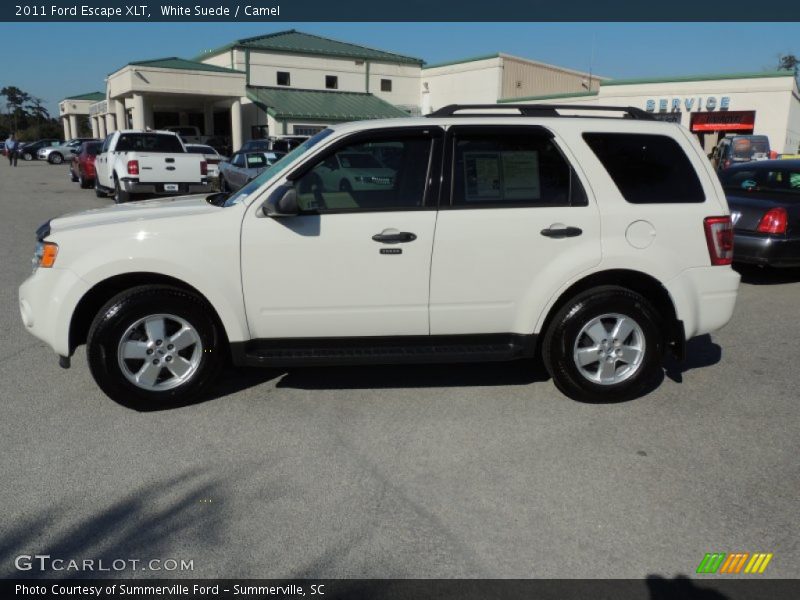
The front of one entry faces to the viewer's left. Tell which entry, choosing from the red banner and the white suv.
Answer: the white suv

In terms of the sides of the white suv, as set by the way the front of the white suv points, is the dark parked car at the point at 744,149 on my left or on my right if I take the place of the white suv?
on my right

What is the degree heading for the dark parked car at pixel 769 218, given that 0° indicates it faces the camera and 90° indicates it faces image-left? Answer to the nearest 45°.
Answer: approximately 225°

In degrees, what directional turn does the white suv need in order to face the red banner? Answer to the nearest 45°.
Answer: approximately 135° to its right

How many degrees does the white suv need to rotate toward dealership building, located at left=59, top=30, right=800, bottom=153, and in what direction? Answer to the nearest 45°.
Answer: approximately 90° to its right

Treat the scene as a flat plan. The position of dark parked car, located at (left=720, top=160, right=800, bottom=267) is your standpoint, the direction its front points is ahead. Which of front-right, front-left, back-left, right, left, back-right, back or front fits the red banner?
front-left

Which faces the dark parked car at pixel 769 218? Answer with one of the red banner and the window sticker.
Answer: the red banner

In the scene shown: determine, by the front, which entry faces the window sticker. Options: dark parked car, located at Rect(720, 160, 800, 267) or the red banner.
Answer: the red banner

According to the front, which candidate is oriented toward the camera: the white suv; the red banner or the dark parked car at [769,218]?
the red banner

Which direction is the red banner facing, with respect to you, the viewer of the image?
facing the viewer

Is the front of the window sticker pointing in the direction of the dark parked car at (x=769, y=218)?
no

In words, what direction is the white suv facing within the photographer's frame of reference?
facing to the left of the viewer

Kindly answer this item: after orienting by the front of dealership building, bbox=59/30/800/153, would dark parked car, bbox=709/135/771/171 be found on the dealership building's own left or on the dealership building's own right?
on the dealership building's own left

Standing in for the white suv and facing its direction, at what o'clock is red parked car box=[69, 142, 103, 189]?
The red parked car is roughly at 2 o'clock from the white suv.

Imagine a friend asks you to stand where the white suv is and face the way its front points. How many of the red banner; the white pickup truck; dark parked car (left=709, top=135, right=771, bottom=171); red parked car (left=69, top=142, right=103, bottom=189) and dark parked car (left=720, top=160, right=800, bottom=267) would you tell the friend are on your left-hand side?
0

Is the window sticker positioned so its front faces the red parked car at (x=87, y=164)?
no

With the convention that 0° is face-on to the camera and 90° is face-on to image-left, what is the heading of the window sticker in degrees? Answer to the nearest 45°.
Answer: approximately 0°

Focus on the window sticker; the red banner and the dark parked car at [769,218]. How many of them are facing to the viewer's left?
0
